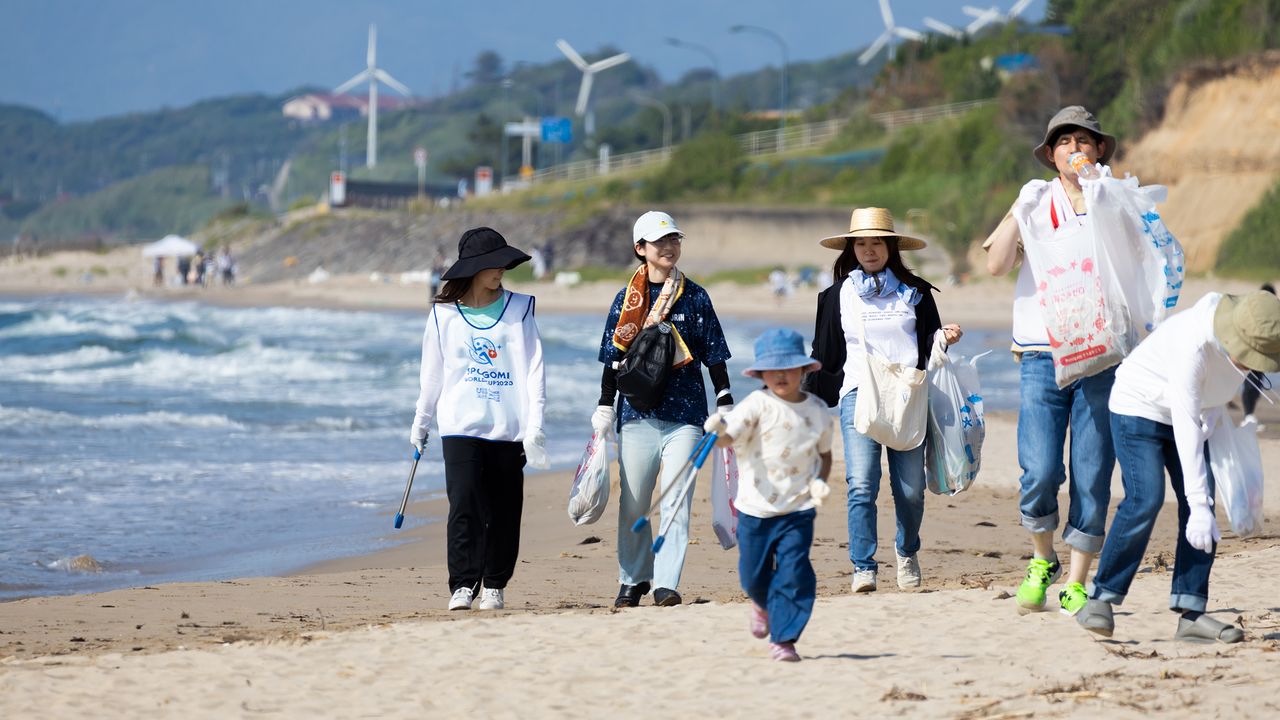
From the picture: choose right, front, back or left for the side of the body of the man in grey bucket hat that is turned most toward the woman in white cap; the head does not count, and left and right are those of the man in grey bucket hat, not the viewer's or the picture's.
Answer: right

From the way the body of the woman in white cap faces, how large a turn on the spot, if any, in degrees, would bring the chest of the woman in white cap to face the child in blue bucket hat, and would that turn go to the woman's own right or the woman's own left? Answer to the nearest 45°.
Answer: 0° — they already face them

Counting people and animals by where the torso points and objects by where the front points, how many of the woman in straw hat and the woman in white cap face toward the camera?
2

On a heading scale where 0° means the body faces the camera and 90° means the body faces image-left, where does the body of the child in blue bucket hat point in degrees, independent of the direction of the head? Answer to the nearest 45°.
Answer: approximately 0°

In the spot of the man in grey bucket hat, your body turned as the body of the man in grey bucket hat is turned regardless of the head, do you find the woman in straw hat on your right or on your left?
on your right

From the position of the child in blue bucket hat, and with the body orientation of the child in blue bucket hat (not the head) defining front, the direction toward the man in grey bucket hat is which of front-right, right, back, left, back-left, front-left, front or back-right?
back-left
